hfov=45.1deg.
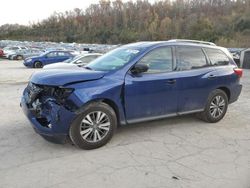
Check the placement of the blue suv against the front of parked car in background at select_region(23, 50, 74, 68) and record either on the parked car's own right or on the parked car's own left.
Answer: on the parked car's own left

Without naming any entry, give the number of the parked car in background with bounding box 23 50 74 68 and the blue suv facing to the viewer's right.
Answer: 0

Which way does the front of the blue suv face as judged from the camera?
facing the viewer and to the left of the viewer

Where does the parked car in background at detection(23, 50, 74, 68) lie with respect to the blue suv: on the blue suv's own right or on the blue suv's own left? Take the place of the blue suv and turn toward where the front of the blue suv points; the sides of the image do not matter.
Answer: on the blue suv's own right

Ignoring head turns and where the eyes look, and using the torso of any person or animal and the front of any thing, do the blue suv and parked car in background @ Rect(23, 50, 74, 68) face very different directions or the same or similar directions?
same or similar directions

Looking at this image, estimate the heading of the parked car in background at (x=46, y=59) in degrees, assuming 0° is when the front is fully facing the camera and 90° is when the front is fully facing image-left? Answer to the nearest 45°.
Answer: approximately 45°
